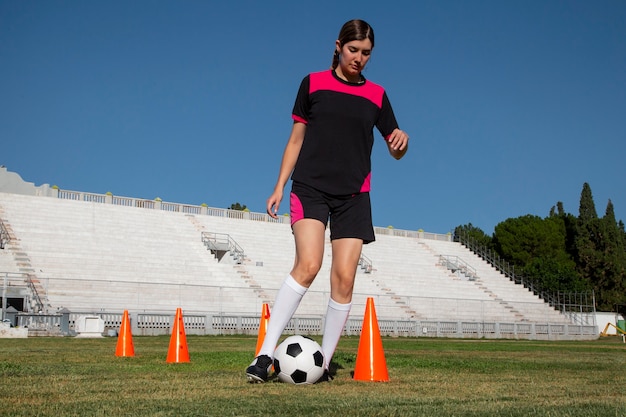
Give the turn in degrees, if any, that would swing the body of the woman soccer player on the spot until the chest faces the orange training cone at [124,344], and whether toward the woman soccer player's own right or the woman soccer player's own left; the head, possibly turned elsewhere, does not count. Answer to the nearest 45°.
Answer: approximately 135° to the woman soccer player's own right

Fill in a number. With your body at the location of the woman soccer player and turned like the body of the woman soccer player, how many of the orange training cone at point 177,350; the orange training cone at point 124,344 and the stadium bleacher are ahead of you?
0

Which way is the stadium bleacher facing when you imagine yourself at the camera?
facing the viewer and to the right of the viewer

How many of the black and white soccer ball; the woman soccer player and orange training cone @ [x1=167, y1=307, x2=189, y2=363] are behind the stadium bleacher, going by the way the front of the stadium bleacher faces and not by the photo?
0

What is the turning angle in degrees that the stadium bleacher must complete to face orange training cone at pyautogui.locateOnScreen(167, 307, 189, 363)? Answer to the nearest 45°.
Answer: approximately 45° to its right

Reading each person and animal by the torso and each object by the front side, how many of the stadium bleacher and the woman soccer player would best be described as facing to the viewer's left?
0

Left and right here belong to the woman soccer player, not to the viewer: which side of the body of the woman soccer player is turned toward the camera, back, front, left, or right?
front

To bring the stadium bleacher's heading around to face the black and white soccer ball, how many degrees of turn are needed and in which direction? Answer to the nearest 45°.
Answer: approximately 45° to its right

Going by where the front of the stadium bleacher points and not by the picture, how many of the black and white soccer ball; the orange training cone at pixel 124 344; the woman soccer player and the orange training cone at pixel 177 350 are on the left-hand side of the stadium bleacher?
0

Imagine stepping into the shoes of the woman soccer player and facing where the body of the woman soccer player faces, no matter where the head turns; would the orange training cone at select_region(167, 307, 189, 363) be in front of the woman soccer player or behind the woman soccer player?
behind

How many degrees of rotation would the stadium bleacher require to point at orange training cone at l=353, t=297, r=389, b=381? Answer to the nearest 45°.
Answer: approximately 45° to its right

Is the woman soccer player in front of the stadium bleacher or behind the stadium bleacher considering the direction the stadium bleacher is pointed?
in front
